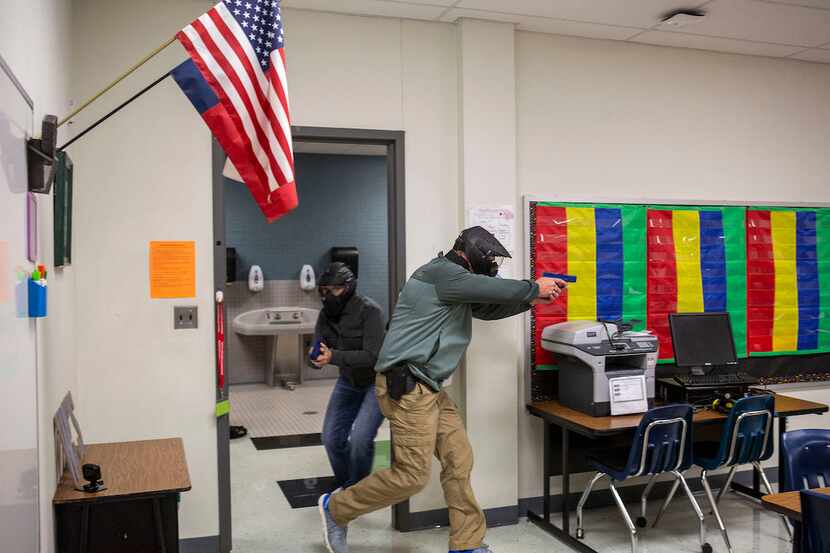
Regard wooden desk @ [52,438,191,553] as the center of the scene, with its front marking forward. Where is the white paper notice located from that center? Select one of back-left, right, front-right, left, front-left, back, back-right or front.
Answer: left

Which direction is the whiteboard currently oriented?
to the viewer's right

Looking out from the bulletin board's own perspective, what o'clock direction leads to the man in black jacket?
The man in black jacket is roughly at 2 o'clock from the bulletin board.

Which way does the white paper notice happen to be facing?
toward the camera

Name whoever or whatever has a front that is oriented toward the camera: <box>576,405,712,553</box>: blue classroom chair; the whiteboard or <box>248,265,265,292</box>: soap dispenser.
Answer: the soap dispenser

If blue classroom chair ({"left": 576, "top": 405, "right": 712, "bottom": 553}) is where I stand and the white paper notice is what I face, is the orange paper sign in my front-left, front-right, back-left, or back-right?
front-left

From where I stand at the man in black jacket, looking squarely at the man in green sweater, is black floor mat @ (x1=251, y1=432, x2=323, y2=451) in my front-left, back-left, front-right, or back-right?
back-left

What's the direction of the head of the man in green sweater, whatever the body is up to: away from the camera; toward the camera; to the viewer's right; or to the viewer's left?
to the viewer's right

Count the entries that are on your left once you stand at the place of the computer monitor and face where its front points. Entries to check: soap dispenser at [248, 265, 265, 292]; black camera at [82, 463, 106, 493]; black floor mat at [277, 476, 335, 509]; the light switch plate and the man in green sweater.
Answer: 0

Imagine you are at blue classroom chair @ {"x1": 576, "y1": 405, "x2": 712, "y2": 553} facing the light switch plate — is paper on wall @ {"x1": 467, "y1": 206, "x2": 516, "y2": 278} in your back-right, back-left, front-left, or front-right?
front-right

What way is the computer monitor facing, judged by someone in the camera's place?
facing the viewer

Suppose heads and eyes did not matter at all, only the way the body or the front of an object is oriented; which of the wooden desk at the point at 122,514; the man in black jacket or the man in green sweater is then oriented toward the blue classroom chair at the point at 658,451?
the man in green sweater

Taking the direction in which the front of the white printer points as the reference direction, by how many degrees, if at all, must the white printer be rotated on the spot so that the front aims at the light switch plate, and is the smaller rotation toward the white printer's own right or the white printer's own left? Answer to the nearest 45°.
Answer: approximately 135° to the white printer's own right

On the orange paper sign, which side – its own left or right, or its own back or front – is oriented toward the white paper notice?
left

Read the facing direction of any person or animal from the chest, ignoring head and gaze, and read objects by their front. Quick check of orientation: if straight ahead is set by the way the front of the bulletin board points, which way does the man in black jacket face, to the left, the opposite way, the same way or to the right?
the same way

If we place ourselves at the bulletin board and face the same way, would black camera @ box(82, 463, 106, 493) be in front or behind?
in front

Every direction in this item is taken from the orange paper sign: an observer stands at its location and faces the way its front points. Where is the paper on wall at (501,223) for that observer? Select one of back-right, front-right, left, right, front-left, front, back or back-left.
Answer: left

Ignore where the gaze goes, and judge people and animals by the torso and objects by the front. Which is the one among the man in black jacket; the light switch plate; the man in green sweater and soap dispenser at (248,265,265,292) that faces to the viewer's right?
the man in green sweater
